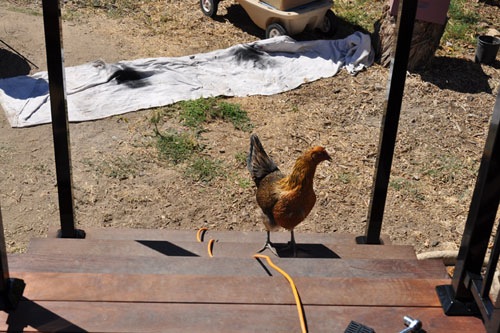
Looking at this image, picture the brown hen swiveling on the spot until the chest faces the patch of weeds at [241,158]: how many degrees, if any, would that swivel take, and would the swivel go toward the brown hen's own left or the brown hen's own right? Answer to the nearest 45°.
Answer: approximately 135° to the brown hen's own left

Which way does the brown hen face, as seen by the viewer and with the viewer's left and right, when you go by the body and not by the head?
facing the viewer and to the right of the viewer

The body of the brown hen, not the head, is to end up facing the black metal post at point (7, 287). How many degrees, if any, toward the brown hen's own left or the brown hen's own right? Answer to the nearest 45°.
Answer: approximately 90° to the brown hen's own right

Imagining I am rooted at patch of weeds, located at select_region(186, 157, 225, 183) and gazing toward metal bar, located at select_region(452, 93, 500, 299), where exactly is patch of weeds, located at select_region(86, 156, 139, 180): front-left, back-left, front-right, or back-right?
back-right

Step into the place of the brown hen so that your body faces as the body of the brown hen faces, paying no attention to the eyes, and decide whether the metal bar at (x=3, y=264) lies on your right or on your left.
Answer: on your right

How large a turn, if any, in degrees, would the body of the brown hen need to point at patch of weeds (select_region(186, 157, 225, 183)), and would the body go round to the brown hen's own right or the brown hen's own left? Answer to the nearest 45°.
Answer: approximately 180°

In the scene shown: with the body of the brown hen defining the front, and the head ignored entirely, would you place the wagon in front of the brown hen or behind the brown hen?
behind

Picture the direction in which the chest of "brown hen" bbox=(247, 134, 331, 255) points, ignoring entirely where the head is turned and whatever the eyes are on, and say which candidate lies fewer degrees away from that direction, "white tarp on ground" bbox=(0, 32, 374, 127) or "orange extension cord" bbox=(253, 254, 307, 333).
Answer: the orange extension cord
